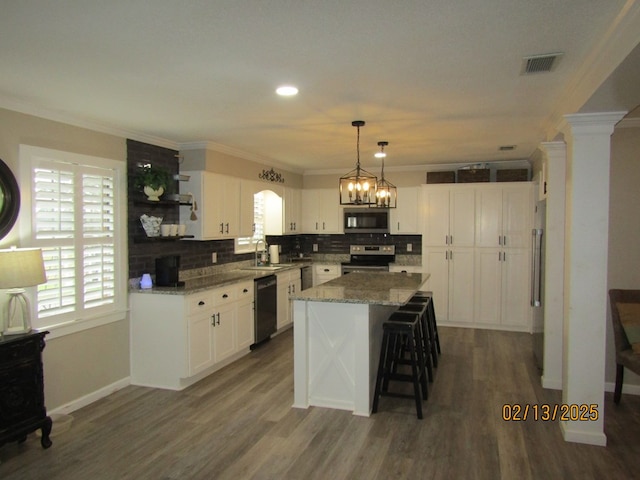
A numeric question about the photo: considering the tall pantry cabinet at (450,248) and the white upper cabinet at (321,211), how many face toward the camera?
2

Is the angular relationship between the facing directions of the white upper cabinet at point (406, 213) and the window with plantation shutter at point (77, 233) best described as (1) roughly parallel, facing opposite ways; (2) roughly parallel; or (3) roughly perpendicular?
roughly perpendicular

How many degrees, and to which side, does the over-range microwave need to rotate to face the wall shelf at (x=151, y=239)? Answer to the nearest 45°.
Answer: approximately 45° to its right

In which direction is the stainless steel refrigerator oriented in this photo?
to the viewer's left

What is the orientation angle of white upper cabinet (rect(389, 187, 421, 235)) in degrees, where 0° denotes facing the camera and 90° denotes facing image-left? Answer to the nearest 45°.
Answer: approximately 0°

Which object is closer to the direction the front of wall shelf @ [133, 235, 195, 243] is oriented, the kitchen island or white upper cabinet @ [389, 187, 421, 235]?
the kitchen island

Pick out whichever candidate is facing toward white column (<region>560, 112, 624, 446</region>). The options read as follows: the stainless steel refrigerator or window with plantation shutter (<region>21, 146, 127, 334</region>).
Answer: the window with plantation shutter
